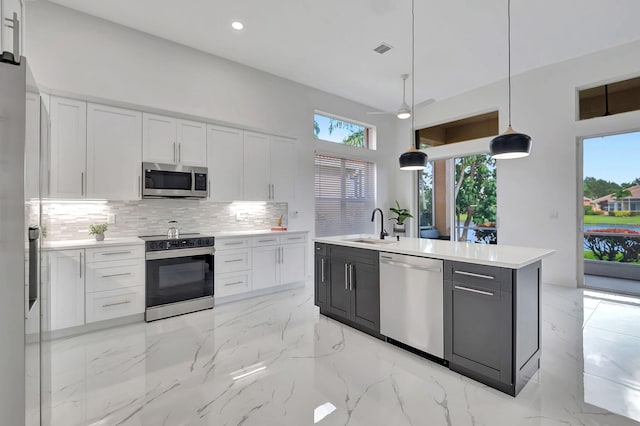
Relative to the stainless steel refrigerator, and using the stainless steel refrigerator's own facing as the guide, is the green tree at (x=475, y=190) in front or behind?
in front

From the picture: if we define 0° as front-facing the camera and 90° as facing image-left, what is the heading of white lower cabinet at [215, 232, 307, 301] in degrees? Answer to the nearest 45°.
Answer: approximately 315°

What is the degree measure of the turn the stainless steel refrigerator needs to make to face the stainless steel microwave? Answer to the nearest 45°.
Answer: approximately 45° to its left

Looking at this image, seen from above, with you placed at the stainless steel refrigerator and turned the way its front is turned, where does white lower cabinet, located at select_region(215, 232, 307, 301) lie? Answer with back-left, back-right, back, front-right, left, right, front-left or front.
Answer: front-left

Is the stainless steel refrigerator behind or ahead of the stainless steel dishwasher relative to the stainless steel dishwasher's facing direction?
ahead

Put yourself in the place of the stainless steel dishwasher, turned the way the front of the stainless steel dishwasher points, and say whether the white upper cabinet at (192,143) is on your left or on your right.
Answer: on your right

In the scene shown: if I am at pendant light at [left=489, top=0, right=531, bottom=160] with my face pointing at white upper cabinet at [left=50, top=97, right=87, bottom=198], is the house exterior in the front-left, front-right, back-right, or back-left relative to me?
back-right

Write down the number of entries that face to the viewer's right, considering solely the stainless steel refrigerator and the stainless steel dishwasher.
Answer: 1

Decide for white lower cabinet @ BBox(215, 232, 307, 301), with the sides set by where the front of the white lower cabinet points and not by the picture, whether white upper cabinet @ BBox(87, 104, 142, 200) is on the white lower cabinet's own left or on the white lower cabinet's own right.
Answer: on the white lower cabinet's own right

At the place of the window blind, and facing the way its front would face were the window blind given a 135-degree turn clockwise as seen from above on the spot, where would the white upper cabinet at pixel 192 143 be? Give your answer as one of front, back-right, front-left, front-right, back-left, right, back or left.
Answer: front-left

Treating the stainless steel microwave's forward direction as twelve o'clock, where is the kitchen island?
The kitchen island is roughly at 11 o'clock from the stainless steel microwave.

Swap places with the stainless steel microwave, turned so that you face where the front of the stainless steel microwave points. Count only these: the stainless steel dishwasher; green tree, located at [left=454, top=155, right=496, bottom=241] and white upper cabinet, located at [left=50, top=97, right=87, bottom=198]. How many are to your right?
1

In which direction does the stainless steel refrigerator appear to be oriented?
to the viewer's right
